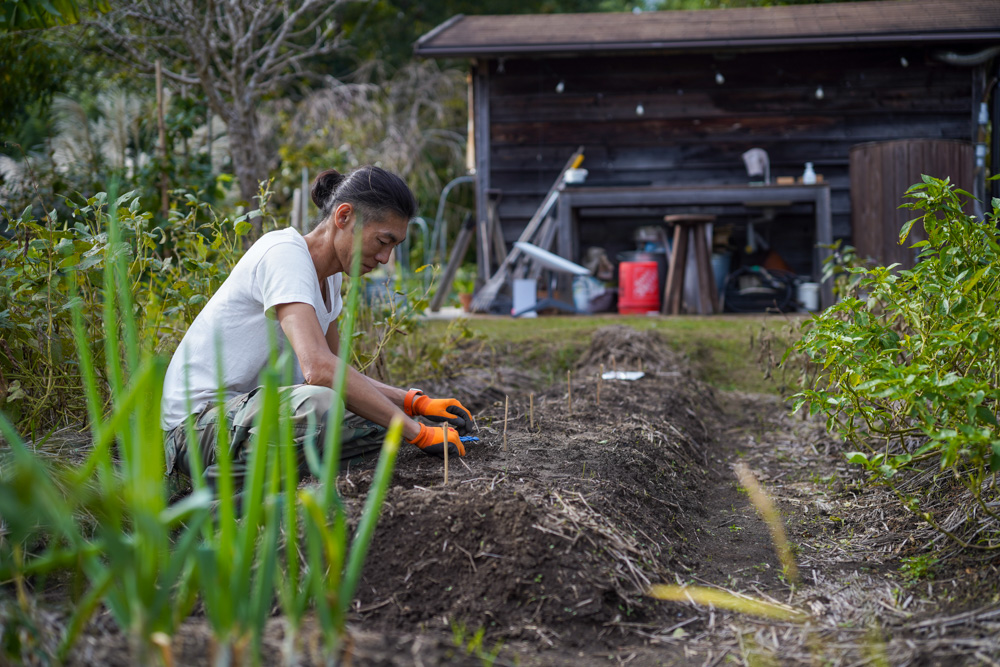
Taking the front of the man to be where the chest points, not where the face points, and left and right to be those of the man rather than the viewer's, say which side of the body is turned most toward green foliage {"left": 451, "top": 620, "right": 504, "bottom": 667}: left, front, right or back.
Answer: right

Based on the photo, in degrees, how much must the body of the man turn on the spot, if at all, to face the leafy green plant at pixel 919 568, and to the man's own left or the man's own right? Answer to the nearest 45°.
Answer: approximately 45° to the man's own right

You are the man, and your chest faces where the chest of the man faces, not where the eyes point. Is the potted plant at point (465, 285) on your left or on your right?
on your left

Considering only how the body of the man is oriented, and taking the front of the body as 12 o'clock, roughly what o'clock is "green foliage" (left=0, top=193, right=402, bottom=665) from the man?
The green foliage is roughly at 3 o'clock from the man.

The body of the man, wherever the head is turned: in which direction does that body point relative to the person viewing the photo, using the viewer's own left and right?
facing to the right of the viewer

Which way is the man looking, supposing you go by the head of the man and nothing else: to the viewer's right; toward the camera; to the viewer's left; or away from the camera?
to the viewer's right

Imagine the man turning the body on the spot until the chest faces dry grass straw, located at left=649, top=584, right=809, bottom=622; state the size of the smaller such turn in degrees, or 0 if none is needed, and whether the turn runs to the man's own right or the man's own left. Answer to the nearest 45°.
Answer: approximately 45° to the man's own right

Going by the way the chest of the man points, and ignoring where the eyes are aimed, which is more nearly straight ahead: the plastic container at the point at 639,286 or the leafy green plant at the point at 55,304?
the plastic container

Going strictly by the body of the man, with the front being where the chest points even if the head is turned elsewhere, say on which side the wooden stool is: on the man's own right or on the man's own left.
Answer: on the man's own left
